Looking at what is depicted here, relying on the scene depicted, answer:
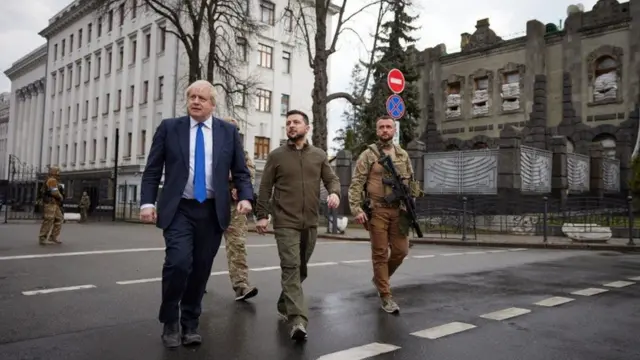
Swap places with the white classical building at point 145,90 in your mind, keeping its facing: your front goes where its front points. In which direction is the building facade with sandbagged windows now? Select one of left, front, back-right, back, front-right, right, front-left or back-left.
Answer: left

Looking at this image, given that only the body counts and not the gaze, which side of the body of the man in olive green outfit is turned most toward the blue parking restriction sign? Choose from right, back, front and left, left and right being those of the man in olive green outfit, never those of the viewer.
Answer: back

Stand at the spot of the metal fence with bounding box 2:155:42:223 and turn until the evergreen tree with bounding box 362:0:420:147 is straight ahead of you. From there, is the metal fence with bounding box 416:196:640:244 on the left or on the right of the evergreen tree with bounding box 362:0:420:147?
right

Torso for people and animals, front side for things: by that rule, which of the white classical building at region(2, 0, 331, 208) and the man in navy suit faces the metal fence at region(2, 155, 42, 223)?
the white classical building

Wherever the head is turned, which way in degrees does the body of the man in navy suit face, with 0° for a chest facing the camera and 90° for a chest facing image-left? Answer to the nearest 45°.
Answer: approximately 0°
